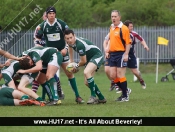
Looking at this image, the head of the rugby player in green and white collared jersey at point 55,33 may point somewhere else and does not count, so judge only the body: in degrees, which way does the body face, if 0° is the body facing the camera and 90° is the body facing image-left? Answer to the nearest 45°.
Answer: approximately 0°

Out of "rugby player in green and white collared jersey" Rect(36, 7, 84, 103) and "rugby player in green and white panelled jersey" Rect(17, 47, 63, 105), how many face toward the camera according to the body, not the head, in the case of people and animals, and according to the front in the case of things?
1

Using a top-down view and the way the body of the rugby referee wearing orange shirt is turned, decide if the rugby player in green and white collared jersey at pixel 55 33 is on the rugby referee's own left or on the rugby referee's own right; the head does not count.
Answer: on the rugby referee's own right

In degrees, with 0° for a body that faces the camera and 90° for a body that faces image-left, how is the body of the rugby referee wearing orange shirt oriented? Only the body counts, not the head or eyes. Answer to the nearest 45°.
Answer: approximately 45°
